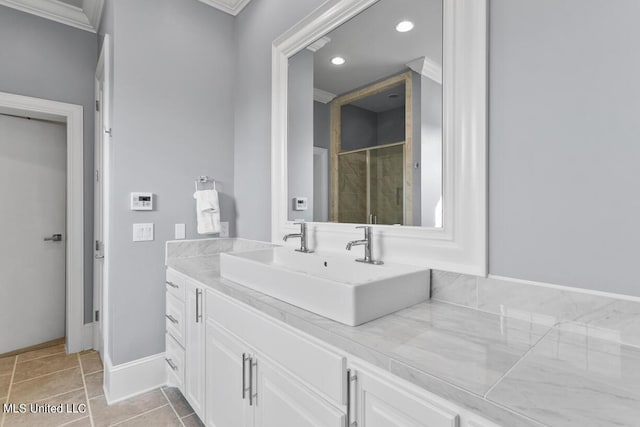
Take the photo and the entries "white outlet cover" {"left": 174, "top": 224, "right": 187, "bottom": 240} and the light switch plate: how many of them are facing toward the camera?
2

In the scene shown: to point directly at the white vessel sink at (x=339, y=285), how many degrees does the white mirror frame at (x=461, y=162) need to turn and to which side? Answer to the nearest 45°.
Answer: approximately 45° to its right

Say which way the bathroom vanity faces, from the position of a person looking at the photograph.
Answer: facing the viewer and to the left of the viewer

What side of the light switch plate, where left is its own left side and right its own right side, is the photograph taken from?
front

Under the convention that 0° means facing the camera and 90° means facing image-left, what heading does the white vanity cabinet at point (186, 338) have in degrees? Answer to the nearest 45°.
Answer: approximately 45°

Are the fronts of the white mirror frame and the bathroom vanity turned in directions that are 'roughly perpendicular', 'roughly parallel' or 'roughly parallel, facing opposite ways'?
roughly parallel
